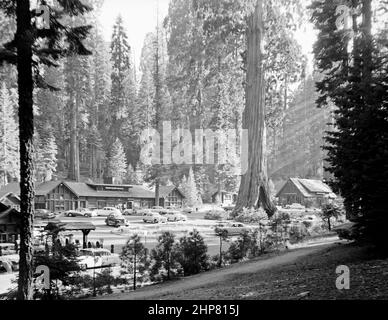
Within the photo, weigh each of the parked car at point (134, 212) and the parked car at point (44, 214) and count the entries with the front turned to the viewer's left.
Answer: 1

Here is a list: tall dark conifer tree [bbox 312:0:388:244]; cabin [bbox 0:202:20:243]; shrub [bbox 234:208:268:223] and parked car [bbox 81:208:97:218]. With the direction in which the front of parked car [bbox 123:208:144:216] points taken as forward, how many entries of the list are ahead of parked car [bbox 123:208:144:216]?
2

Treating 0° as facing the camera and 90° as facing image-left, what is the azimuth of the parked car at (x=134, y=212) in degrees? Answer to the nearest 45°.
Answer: approximately 90°

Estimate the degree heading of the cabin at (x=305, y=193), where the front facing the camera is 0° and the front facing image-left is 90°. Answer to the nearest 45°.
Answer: approximately 45°

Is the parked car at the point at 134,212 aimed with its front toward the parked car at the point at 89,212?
yes
